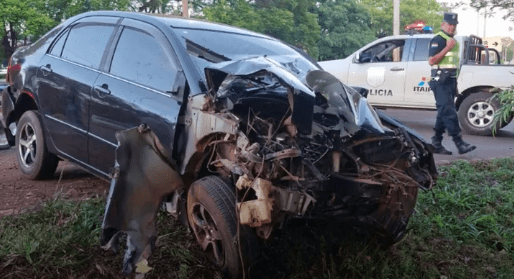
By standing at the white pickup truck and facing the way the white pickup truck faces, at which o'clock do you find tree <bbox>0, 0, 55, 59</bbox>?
The tree is roughly at 1 o'clock from the white pickup truck.

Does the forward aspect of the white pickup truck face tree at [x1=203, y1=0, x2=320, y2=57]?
no

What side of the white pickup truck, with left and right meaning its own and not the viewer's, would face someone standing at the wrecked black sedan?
left

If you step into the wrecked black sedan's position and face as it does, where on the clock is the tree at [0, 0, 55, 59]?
The tree is roughly at 7 o'clock from the wrecked black sedan.

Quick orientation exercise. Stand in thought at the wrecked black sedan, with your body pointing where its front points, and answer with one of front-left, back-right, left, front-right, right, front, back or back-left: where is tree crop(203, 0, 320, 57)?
back-left

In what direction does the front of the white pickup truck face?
to the viewer's left

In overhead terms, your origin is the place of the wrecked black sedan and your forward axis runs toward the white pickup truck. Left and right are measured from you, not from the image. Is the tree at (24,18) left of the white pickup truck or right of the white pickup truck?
left

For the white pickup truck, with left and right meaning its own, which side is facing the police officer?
left

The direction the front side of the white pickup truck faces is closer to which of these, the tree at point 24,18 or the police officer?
the tree

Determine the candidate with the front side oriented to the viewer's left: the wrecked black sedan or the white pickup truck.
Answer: the white pickup truck

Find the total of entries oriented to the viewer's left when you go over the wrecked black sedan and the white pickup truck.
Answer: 1

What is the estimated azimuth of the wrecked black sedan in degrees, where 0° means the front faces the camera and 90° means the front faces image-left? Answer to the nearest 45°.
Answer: approximately 315°

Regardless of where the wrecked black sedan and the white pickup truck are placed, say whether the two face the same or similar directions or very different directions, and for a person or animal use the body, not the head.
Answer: very different directions
